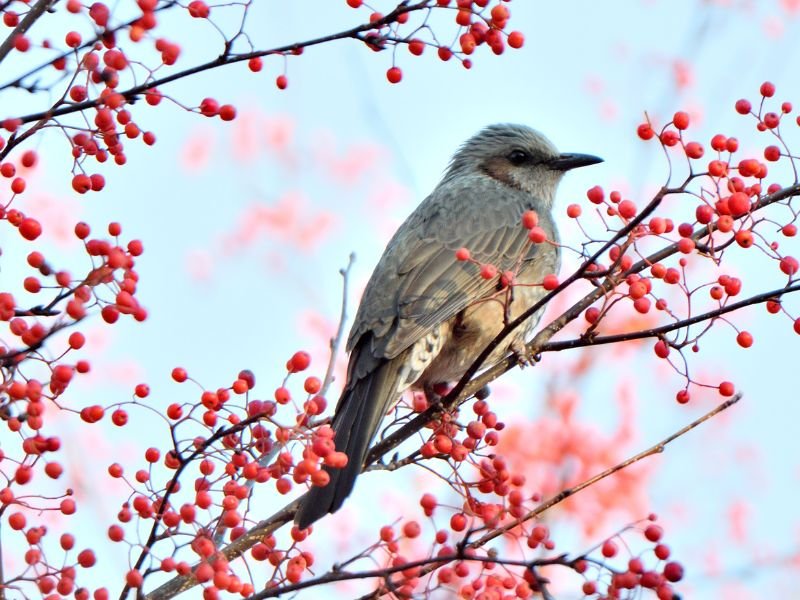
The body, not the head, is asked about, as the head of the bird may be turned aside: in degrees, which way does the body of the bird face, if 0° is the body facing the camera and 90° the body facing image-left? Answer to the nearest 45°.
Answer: approximately 270°

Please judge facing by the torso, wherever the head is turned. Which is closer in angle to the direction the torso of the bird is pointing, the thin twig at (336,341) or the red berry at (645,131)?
the red berry
